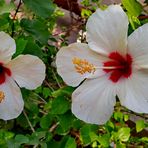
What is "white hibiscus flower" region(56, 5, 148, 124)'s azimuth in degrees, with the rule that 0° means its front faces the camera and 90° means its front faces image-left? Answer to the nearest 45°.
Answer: approximately 45°
